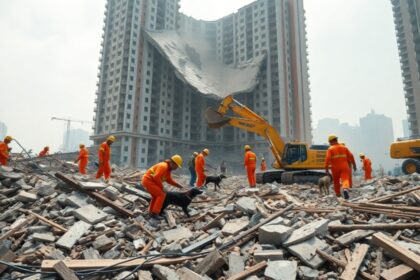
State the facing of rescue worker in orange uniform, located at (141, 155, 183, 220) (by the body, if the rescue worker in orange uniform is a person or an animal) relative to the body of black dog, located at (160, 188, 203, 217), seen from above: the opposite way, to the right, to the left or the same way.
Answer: the same way

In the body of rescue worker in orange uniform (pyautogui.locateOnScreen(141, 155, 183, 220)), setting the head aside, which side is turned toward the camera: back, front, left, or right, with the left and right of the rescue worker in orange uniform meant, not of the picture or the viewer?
right

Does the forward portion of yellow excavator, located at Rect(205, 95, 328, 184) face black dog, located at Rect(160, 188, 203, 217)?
no

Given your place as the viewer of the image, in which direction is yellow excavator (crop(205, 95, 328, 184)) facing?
facing to the left of the viewer

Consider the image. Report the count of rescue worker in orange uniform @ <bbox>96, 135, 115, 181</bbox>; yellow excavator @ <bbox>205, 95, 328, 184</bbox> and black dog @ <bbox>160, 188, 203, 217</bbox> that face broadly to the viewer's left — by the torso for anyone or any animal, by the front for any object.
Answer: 1

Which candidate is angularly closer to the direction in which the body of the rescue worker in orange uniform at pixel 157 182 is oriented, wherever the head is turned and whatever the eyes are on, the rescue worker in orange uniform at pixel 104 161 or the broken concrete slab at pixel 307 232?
the broken concrete slab

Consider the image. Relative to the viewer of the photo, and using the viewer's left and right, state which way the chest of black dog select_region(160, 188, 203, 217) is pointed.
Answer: facing to the right of the viewer

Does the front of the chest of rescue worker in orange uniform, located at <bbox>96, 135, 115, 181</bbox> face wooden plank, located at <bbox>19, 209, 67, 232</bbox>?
no

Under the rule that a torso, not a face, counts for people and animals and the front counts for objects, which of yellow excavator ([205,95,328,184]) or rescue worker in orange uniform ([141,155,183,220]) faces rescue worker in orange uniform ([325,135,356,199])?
rescue worker in orange uniform ([141,155,183,220])
